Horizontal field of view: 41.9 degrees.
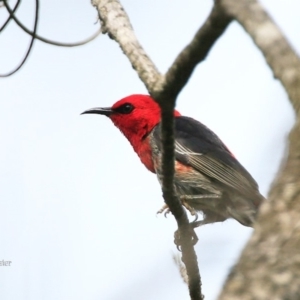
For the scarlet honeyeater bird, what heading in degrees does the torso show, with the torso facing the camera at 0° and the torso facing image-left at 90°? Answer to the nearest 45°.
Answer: approximately 90°
